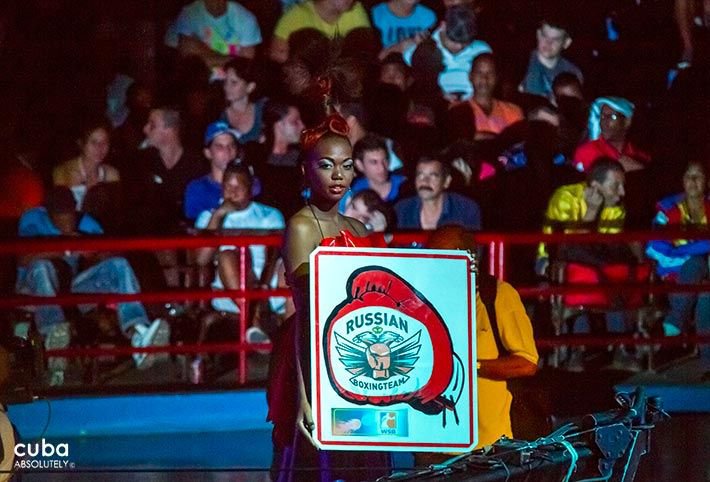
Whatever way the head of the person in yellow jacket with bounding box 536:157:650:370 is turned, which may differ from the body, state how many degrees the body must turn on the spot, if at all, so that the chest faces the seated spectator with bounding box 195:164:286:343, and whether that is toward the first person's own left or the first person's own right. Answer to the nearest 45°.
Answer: approximately 135° to the first person's own right

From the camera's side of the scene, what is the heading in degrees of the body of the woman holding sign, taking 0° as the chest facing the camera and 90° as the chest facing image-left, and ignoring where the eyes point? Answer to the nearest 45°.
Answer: approximately 315°

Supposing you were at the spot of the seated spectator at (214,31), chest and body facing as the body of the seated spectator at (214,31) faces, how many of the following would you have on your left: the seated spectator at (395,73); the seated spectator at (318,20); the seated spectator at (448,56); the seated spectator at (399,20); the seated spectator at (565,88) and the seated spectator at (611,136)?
6

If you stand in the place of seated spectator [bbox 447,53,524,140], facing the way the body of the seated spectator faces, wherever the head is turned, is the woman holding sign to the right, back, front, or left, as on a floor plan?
front

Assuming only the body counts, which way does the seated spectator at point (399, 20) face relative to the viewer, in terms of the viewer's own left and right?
facing the viewer

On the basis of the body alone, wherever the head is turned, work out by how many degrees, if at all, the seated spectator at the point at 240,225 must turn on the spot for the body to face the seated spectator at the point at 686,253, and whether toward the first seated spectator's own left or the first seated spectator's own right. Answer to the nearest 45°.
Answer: approximately 90° to the first seated spectator's own left

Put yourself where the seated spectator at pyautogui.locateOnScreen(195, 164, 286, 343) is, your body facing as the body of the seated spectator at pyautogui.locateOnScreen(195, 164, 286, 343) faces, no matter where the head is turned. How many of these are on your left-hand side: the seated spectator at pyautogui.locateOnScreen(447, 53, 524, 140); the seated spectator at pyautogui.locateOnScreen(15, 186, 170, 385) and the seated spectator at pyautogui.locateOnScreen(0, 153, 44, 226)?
1

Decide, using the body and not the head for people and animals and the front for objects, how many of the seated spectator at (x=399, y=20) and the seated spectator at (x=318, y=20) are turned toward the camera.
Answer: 2

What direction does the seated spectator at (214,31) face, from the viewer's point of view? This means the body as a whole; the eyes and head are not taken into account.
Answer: toward the camera

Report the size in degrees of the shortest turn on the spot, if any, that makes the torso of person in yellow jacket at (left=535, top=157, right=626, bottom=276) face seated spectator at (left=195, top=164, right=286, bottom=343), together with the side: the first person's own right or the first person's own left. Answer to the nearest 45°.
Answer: approximately 135° to the first person's own right

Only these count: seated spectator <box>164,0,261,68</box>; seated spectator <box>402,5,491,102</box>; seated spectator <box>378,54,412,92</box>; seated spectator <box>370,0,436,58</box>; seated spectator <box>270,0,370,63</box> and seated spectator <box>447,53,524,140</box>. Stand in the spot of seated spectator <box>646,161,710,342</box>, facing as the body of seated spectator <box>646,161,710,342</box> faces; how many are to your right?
6
